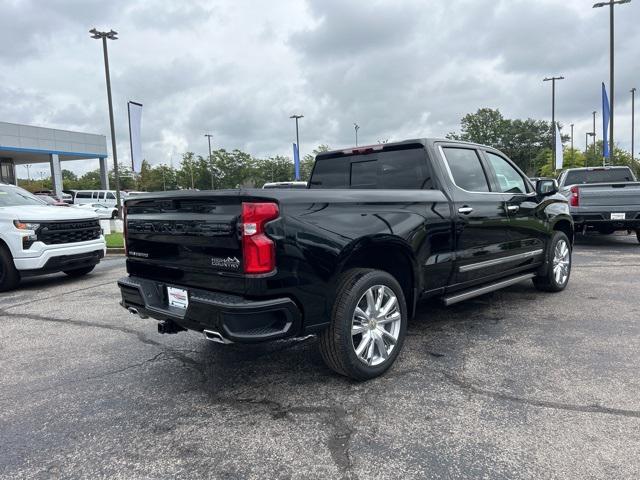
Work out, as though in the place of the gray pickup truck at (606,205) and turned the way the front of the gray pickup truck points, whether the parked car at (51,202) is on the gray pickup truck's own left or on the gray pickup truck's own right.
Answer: on the gray pickup truck's own left

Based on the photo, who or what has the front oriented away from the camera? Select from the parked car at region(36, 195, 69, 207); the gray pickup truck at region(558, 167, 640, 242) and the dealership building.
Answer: the gray pickup truck

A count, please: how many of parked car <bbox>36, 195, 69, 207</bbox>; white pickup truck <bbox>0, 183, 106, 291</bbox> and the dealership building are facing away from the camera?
0

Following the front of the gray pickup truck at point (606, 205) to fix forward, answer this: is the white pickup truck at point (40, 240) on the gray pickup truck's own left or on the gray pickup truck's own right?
on the gray pickup truck's own left

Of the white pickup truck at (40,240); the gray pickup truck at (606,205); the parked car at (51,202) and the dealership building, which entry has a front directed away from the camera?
the gray pickup truck at (606,205)

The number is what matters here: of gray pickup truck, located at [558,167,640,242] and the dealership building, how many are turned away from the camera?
1

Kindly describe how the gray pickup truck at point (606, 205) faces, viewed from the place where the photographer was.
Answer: facing away from the viewer

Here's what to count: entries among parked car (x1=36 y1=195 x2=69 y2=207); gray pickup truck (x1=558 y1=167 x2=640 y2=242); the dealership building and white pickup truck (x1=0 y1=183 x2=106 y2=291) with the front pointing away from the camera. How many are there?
1

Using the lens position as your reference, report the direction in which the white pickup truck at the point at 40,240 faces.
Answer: facing the viewer and to the right of the viewer

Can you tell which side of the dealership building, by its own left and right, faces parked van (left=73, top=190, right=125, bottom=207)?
front

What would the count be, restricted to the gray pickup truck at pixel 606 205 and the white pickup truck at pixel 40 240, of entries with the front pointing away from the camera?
1

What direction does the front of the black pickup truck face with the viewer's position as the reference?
facing away from the viewer and to the right of the viewer

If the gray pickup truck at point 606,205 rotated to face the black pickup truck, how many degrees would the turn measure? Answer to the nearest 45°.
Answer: approximately 180°

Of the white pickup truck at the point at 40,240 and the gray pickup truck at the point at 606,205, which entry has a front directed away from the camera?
the gray pickup truck at the point at 606,205
